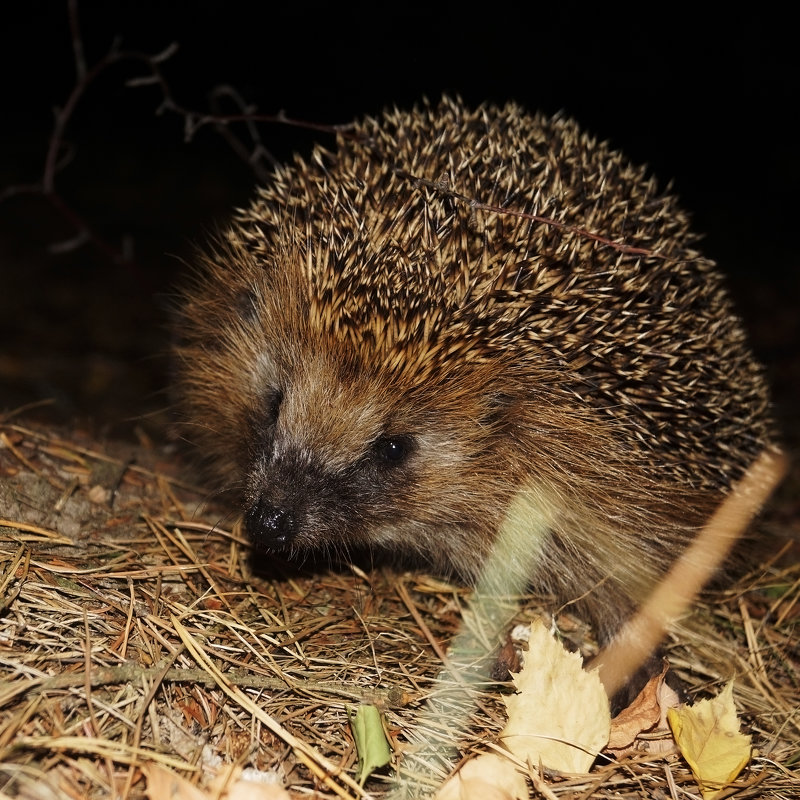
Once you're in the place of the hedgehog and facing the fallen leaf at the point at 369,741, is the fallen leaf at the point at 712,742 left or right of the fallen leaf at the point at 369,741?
left

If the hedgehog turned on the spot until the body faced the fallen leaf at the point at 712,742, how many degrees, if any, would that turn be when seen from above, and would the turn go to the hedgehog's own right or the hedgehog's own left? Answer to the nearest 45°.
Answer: approximately 90° to the hedgehog's own left

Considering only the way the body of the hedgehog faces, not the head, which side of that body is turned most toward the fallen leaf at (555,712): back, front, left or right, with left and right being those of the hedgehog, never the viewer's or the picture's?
left

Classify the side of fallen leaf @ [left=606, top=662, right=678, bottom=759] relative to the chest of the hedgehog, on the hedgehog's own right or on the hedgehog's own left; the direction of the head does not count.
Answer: on the hedgehog's own left

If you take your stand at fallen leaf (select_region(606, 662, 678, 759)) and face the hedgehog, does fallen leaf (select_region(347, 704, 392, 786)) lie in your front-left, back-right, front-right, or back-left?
front-left

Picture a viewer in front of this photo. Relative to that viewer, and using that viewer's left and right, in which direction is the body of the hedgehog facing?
facing the viewer and to the left of the viewer

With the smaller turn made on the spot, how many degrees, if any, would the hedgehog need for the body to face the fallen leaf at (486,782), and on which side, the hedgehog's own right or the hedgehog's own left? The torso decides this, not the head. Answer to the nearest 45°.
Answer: approximately 90° to the hedgehog's own left
